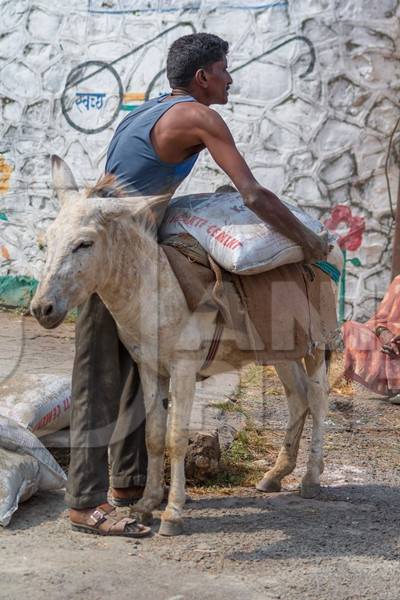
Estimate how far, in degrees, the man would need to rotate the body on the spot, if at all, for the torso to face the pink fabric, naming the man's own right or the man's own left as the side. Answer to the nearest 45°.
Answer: approximately 45° to the man's own left

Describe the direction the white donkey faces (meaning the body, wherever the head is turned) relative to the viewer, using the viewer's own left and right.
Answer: facing the viewer and to the left of the viewer

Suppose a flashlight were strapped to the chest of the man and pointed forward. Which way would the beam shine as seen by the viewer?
to the viewer's right

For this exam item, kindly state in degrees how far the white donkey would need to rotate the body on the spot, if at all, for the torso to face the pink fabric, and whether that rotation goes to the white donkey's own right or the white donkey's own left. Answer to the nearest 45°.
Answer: approximately 180°

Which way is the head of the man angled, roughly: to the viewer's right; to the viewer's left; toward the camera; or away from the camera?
to the viewer's right
